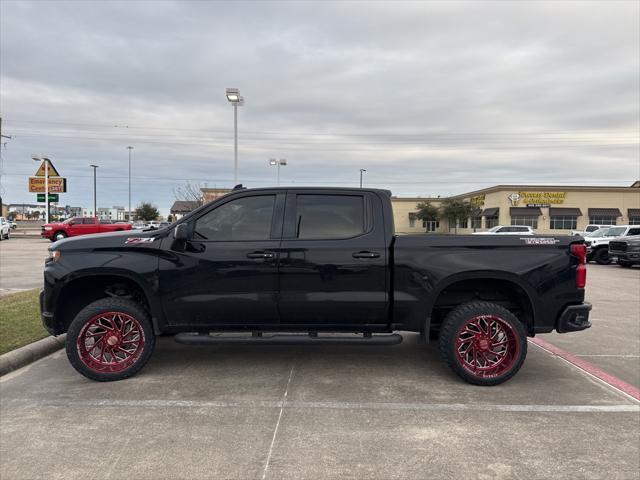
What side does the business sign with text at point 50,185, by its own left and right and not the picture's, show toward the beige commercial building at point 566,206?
left

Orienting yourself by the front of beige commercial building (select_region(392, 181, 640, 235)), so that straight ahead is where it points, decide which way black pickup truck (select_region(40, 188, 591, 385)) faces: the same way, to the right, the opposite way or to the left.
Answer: to the right

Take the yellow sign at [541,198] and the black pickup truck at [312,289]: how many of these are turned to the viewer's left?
1

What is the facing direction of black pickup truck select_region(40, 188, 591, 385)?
to the viewer's left

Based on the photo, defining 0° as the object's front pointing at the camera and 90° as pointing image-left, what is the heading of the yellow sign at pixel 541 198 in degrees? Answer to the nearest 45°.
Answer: approximately 0°

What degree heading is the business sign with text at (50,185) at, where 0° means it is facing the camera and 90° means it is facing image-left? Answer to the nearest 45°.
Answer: approximately 0°

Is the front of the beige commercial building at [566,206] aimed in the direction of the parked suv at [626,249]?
yes

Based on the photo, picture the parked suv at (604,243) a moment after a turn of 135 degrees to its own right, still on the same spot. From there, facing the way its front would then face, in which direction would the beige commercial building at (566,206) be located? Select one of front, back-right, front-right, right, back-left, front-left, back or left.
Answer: front
